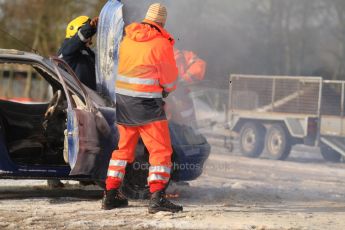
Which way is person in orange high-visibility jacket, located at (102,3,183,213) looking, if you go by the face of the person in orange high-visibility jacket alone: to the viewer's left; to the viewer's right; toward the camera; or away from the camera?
away from the camera

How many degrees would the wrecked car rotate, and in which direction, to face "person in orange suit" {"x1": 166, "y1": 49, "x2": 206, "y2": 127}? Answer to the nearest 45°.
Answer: approximately 45° to its left

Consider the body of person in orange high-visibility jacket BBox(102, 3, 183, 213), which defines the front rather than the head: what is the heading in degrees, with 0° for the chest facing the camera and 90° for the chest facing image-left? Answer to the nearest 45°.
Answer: approximately 225°

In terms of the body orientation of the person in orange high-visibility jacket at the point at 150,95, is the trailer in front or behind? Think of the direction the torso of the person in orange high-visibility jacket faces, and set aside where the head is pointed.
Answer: in front

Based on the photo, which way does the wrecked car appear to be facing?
to the viewer's right

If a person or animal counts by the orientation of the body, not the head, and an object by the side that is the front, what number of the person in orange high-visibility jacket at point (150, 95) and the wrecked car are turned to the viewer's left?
0

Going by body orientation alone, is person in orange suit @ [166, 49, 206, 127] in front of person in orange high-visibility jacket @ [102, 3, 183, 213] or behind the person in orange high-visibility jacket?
in front
